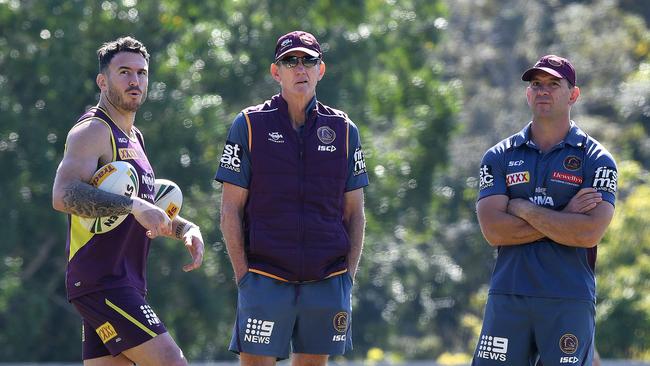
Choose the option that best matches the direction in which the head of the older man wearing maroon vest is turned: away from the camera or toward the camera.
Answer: toward the camera

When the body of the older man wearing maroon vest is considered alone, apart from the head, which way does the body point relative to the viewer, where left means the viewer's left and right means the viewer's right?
facing the viewer
